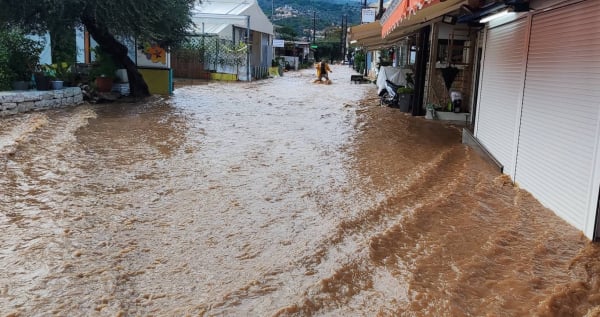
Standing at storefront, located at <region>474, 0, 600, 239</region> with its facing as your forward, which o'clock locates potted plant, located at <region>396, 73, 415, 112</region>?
The potted plant is roughly at 4 o'clock from the storefront.

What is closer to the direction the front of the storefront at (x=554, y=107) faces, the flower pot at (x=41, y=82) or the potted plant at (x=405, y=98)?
the flower pot

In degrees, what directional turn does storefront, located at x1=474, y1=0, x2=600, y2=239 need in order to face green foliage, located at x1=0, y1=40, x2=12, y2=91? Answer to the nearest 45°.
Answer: approximately 45° to its right

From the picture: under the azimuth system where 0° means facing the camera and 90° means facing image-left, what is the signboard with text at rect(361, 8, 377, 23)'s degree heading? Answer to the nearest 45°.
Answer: approximately 0°

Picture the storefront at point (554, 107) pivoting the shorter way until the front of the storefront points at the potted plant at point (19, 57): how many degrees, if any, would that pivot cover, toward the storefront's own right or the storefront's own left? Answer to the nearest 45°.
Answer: approximately 45° to the storefront's own right

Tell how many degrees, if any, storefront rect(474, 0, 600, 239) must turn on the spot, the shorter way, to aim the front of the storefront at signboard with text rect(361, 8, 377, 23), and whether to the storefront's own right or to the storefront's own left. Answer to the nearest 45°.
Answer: approximately 135° to the storefront's own right

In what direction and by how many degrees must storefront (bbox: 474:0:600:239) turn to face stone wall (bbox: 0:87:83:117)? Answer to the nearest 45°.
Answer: approximately 45° to its right

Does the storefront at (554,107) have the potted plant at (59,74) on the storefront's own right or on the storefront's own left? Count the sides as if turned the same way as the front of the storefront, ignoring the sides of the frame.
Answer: on the storefront's own right

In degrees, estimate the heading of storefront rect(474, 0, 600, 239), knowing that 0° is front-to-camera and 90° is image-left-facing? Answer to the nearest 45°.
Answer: approximately 45°

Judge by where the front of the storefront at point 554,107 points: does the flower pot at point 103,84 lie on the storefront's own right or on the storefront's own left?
on the storefront's own right
